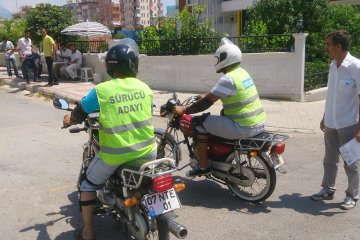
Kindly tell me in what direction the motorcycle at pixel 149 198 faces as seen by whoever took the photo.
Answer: facing away from the viewer and to the left of the viewer

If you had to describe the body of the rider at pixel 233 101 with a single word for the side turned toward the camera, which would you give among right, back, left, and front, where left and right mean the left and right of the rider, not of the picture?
left

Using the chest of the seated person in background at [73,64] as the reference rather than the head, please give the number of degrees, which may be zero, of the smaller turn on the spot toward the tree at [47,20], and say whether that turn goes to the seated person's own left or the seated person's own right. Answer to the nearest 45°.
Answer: approximately 135° to the seated person's own right

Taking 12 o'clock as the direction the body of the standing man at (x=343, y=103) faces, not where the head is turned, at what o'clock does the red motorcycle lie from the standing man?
The red motorcycle is roughly at 1 o'clock from the standing man.

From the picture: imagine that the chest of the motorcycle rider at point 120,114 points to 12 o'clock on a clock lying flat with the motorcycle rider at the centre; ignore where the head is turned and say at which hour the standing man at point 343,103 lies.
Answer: The standing man is roughly at 4 o'clock from the motorcycle rider.

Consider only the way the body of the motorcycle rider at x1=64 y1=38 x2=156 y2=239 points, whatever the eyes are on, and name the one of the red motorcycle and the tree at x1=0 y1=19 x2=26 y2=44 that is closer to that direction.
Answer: the tree

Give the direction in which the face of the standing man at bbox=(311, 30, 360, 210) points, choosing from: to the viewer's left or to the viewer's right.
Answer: to the viewer's left

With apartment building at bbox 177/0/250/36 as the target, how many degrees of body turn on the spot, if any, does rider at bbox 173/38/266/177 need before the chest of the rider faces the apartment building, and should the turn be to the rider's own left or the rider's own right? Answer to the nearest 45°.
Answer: approximately 90° to the rider's own right

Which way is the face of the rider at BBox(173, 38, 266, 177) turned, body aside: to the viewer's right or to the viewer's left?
to the viewer's left

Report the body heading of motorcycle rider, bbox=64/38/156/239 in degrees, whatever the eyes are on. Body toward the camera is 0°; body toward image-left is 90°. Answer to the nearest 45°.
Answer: approximately 135°
